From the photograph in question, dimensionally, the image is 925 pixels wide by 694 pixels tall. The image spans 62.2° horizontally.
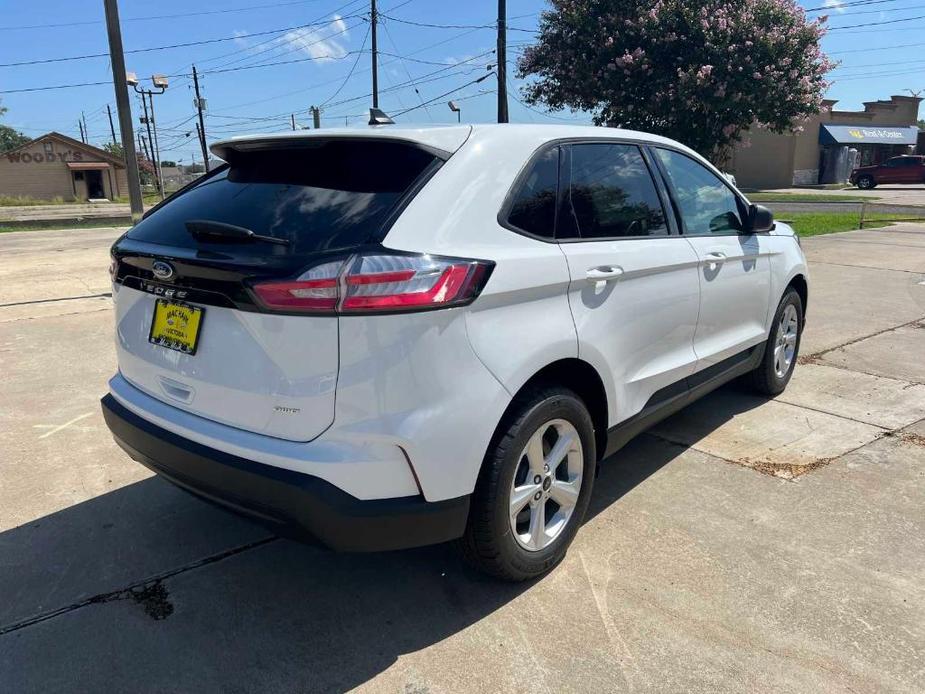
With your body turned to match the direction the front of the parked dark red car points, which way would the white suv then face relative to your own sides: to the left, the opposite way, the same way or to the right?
to the right

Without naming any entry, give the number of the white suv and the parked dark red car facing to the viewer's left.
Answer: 1

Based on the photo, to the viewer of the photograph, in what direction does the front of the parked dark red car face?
facing to the left of the viewer

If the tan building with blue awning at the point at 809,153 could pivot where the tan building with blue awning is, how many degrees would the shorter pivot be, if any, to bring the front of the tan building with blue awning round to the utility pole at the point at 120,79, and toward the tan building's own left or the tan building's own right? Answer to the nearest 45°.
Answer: approximately 45° to the tan building's own right

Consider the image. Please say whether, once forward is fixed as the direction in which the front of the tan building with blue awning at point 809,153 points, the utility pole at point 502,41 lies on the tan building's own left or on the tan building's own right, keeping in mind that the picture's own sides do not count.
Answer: on the tan building's own right

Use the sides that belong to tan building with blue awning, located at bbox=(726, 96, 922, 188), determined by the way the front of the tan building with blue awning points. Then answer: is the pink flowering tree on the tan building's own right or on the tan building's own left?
on the tan building's own right

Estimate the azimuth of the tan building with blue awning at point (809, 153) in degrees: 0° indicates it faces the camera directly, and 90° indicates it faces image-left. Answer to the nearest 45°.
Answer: approximately 315°

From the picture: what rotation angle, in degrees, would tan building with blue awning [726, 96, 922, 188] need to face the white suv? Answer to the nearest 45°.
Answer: approximately 45° to its right

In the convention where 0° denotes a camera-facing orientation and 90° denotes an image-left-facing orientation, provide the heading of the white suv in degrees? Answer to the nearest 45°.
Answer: approximately 225°
